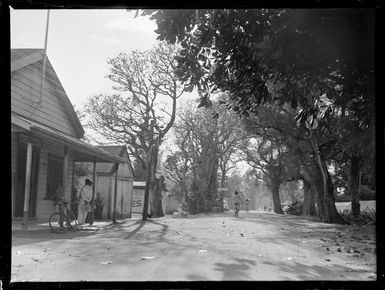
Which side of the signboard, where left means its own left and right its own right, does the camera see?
front

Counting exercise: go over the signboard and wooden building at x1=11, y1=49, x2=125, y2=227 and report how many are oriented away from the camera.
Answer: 0

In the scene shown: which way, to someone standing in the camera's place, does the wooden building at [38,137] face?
facing the viewer and to the right of the viewer

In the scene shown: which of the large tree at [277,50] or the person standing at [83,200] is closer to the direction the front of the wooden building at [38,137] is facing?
the large tree

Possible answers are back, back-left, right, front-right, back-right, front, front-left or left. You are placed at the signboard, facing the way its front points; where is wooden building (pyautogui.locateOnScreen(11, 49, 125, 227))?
front
